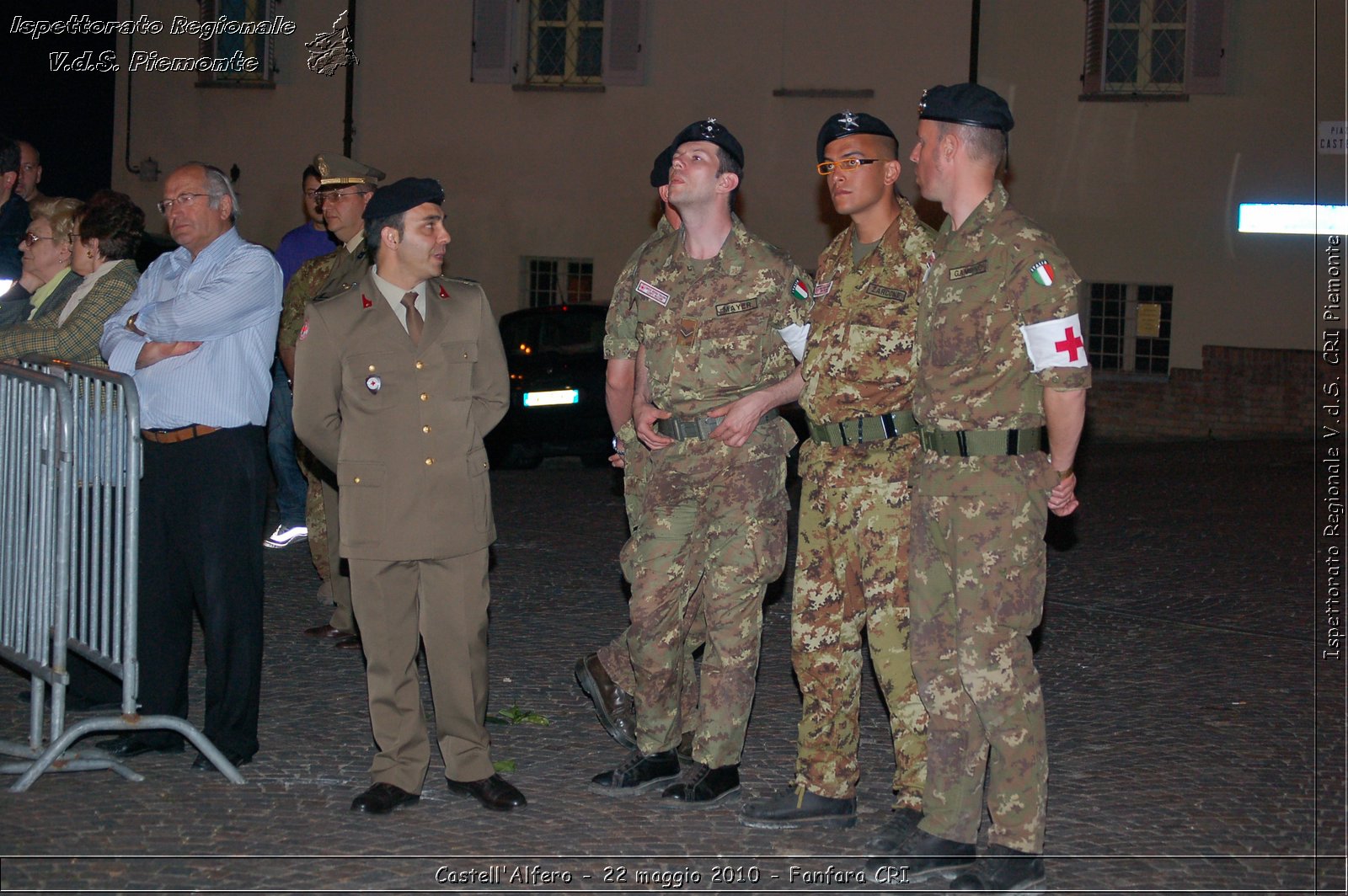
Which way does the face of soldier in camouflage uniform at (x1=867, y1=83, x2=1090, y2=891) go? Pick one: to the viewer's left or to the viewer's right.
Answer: to the viewer's left

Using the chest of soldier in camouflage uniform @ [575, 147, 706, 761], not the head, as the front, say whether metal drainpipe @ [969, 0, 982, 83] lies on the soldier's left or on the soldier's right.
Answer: on the soldier's left

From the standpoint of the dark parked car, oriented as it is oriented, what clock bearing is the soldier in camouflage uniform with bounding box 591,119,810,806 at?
The soldier in camouflage uniform is roughly at 6 o'clock from the dark parked car.

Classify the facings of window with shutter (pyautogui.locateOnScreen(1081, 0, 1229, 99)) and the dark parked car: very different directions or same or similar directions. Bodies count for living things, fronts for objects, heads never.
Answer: very different directions

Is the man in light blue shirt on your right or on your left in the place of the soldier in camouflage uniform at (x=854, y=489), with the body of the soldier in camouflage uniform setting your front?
on your right

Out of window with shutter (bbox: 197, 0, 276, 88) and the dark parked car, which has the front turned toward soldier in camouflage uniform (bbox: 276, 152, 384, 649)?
the window with shutter

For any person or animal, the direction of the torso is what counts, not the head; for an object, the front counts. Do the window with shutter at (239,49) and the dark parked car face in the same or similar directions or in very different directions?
very different directions
